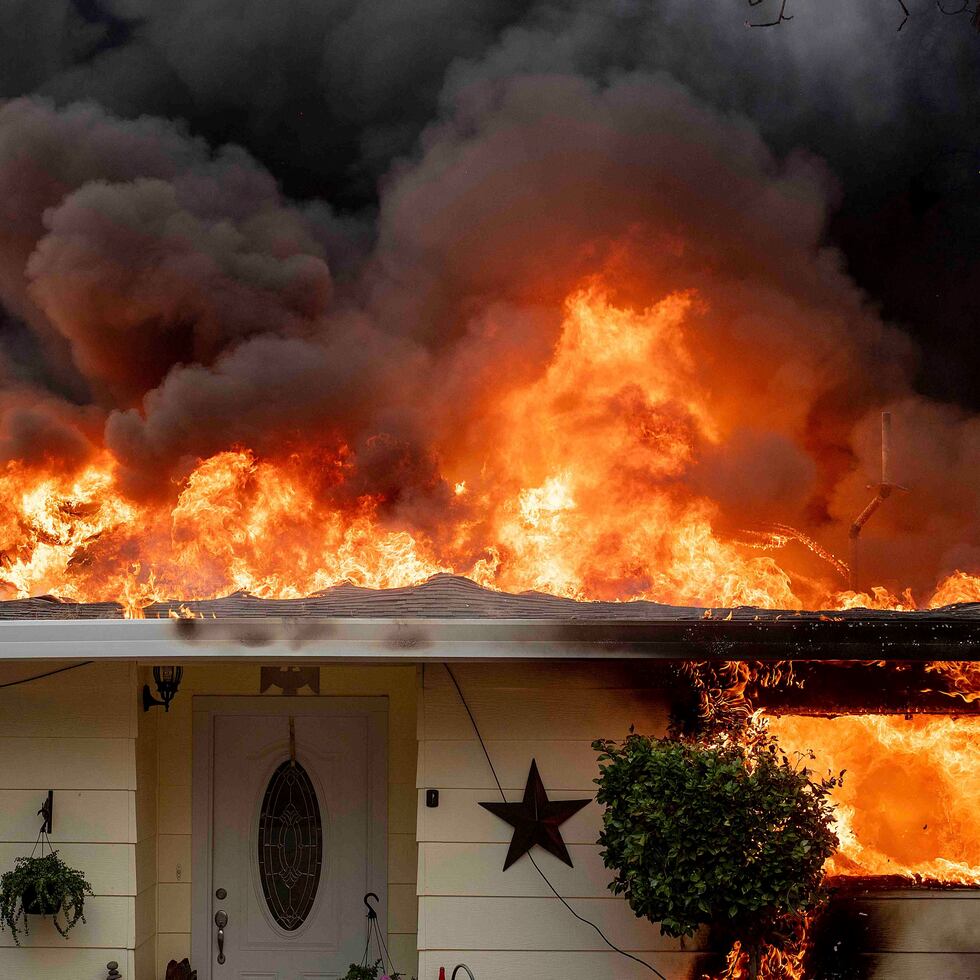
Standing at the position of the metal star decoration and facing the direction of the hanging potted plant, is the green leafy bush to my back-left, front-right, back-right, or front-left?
back-left

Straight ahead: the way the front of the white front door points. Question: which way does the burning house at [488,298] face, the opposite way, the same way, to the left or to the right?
the same way

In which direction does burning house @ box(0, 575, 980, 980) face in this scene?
toward the camera

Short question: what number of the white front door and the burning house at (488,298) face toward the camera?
2

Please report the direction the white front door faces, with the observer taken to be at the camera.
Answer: facing the viewer
